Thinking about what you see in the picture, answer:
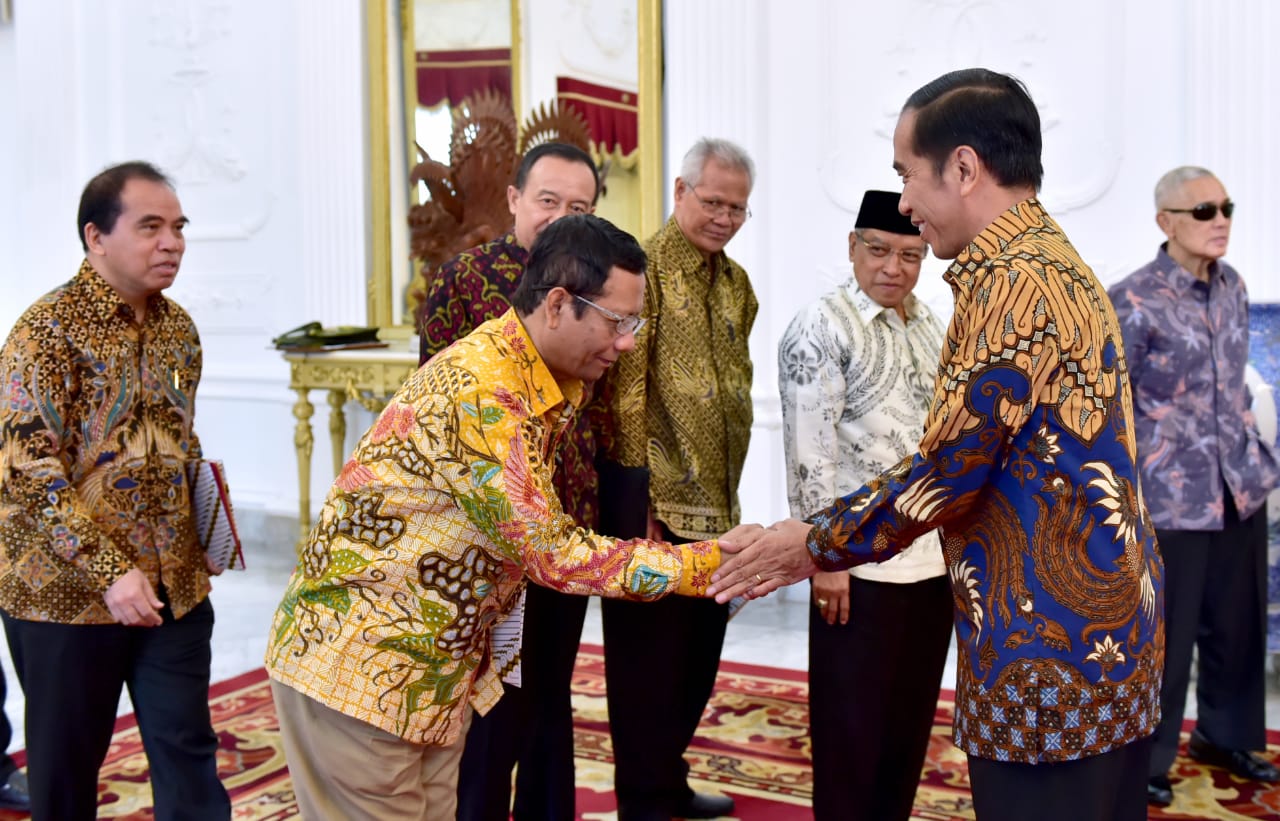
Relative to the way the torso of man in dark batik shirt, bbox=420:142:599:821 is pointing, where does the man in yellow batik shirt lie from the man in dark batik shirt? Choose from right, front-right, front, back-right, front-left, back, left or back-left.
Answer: front-right

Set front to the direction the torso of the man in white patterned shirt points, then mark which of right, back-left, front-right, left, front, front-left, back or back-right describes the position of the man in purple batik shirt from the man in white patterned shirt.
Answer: left

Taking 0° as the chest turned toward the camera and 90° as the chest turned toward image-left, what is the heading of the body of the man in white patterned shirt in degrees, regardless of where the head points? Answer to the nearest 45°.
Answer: approximately 315°

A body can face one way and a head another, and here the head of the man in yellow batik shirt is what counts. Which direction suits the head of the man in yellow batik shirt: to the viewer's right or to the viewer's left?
to the viewer's right

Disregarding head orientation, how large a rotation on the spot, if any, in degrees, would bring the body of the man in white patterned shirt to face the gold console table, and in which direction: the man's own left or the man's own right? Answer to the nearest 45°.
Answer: approximately 180°

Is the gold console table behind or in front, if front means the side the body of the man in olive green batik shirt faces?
behind

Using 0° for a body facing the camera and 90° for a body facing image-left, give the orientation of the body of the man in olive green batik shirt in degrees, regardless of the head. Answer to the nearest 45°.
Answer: approximately 315°

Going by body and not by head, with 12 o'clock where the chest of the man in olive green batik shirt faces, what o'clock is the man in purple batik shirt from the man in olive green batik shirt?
The man in purple batik shirt is roughly at 10 o'clock from the man in olive green batik shirt.
